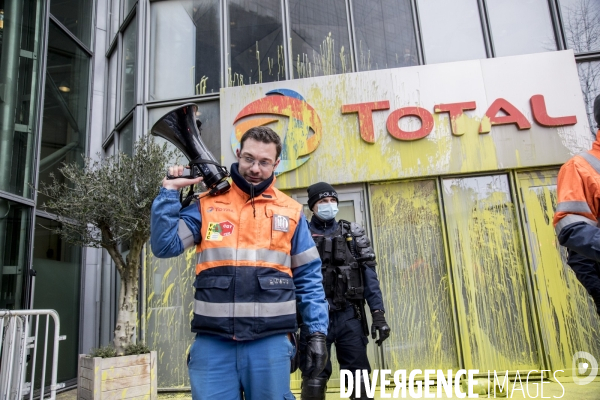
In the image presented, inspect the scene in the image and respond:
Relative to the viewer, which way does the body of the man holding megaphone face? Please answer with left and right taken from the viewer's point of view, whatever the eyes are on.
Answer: facing the viewer

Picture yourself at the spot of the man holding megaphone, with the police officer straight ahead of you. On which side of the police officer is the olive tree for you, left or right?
left

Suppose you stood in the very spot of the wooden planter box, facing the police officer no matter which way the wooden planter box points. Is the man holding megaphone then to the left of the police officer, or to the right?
right

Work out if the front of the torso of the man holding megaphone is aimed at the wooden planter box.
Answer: no

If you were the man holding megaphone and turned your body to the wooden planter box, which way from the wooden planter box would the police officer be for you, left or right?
right

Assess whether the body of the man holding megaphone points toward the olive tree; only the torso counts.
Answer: no

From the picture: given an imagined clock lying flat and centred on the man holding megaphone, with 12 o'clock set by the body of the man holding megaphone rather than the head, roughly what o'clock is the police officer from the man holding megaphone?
The police officer is roughly at 7 o'clock from the man holding megaphone.
